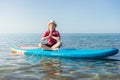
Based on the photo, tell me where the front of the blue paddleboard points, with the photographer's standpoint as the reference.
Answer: facing to the right of the viewer

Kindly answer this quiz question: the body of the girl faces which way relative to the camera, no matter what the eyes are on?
toward the camera
